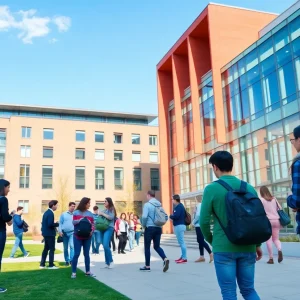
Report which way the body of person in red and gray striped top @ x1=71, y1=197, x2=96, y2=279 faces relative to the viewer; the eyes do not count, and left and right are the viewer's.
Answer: facing the viewer and to the right of the viewer

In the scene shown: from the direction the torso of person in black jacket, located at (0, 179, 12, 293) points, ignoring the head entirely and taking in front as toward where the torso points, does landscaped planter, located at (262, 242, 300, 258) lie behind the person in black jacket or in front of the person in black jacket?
in front

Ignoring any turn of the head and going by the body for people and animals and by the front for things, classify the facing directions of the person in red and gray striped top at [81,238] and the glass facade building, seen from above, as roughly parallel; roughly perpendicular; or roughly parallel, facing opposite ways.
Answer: roughly perpendicular

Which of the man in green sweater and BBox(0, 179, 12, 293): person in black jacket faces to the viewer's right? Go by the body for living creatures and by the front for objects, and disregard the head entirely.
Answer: the person in black jacket

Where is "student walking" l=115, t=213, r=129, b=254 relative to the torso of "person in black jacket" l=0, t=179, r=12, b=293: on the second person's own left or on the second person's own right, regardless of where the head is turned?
on the second person's own left

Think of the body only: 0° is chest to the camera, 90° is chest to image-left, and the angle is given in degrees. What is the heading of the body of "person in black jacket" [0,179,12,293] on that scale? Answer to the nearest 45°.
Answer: approximately 270°

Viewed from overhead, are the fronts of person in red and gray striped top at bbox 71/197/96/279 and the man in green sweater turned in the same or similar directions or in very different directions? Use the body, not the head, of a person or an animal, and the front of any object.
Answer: very different directions

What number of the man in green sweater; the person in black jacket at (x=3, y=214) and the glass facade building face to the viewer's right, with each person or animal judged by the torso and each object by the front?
1

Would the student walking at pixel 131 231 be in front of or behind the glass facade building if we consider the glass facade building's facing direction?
in front

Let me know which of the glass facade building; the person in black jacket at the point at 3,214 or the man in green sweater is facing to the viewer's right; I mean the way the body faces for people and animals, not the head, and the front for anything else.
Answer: the person in black jacket

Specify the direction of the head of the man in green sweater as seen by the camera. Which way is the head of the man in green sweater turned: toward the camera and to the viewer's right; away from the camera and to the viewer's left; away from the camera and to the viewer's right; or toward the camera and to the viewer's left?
away from the camera and to the viewer's left

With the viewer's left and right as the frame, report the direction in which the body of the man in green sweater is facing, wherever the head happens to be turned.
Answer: facing away from the viewer and to the left of the viewer

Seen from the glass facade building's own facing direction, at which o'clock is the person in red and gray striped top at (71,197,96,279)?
The person in red and gray striped top is roughly at 11 o'clock from the glass facade building.

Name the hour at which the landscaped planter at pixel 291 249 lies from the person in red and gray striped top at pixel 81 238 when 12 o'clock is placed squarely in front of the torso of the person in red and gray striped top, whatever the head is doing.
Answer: The landscaped planter is roughly at 10 o'clock from the person in red and gray striped top.

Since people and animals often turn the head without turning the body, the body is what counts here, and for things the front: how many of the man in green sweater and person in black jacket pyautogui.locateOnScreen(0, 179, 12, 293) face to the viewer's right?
1

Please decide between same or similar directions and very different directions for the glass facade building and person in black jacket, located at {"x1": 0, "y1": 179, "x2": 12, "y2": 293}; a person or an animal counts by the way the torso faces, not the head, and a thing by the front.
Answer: very different directions

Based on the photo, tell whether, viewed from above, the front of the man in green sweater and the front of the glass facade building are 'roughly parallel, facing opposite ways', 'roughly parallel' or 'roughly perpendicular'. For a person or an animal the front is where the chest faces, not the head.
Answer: roughly perpendicular

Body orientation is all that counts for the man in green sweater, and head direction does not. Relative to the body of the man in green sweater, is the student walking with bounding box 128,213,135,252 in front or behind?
in front
